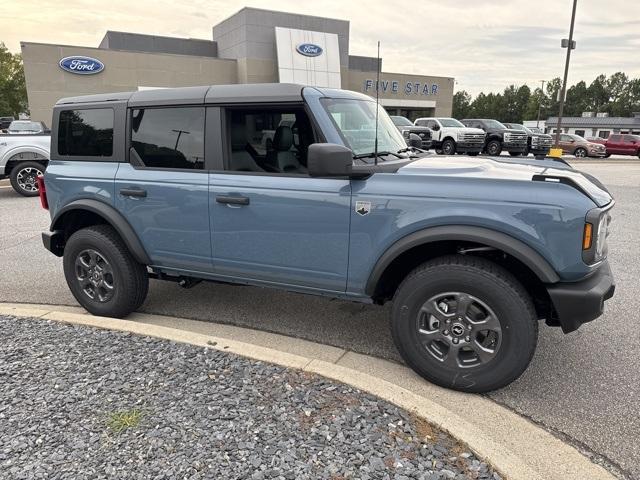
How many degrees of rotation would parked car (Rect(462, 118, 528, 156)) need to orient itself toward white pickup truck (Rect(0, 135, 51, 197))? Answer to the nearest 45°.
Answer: approximately 90° to its right

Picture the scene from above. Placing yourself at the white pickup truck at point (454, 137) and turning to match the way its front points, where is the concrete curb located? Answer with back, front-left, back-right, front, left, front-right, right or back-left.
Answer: front-right

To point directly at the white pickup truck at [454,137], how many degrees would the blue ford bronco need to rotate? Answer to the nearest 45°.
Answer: approximately 135° to its left

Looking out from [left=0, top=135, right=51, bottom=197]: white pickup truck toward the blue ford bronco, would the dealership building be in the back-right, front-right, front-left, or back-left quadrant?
back-left

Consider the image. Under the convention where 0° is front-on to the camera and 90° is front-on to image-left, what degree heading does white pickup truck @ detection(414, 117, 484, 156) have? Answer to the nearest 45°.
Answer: approximately 315°

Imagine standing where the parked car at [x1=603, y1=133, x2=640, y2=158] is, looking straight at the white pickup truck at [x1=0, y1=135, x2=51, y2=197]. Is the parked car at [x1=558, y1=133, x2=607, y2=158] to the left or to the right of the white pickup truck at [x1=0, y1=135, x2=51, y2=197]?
right

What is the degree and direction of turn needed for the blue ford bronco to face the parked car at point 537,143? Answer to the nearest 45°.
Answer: approximately 90° to its left
